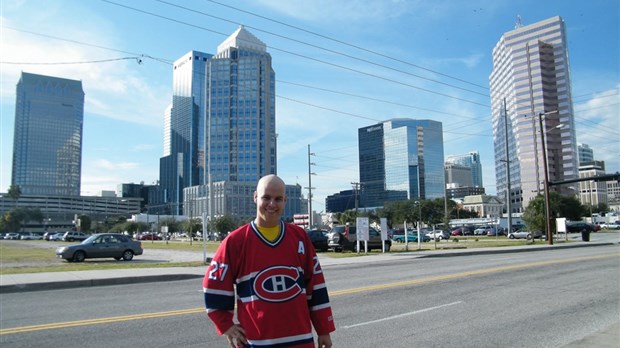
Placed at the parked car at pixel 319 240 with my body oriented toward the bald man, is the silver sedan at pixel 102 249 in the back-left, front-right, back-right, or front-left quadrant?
front-right

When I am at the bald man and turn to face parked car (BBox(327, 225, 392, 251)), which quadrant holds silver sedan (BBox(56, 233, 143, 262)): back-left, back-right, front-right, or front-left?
front-left

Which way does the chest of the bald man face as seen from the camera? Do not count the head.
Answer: toward the camera

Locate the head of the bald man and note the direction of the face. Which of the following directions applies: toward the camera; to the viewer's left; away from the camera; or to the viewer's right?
toward the camera

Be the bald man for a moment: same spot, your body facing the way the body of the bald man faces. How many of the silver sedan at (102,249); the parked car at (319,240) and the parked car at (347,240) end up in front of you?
0

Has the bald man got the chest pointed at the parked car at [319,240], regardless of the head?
no

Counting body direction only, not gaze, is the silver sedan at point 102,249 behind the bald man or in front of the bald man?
behind

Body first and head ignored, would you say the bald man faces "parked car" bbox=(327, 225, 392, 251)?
no
